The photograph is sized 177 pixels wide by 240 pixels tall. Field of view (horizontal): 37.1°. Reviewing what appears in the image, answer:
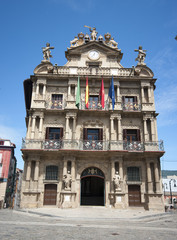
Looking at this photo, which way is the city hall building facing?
toward the camera

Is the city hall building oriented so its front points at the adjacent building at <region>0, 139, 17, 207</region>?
no
